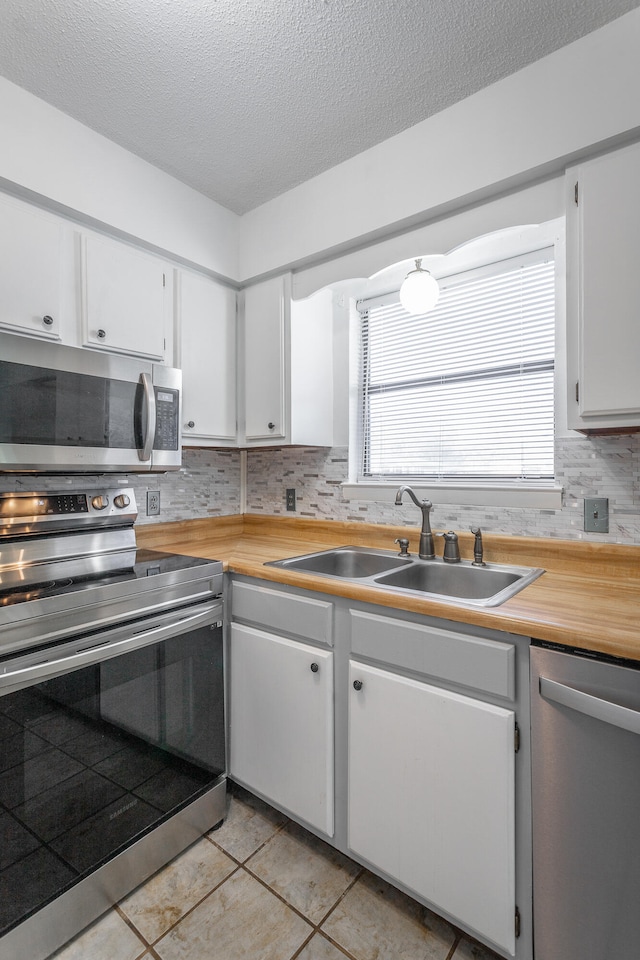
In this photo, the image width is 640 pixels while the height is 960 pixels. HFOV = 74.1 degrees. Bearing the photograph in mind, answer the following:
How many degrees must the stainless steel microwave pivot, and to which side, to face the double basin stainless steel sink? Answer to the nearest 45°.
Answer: approximately 45° to its left

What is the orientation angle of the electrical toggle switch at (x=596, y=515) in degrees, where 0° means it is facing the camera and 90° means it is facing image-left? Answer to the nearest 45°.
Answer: approximately 0°

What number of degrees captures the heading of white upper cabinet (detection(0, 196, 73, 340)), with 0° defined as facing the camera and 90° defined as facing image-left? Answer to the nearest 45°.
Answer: approximately 315°

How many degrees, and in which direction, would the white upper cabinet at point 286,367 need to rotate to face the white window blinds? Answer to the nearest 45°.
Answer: approximately 135° to its left

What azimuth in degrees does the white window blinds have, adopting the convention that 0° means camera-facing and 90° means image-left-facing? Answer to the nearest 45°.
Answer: approximately 45°

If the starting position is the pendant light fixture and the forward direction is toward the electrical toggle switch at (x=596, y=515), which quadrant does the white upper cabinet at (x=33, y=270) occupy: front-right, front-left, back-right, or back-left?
back-right

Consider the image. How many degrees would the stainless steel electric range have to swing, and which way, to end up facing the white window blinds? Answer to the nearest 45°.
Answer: approximately 45° to its left

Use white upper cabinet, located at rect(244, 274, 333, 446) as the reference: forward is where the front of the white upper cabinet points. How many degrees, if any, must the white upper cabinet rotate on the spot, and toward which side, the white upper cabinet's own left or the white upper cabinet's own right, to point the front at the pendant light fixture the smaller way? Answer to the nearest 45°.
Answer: approximately 90° to the white upper cabinet's own left

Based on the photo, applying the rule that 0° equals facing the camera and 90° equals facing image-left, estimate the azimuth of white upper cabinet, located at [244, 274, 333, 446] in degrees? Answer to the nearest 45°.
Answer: approximately 45°
